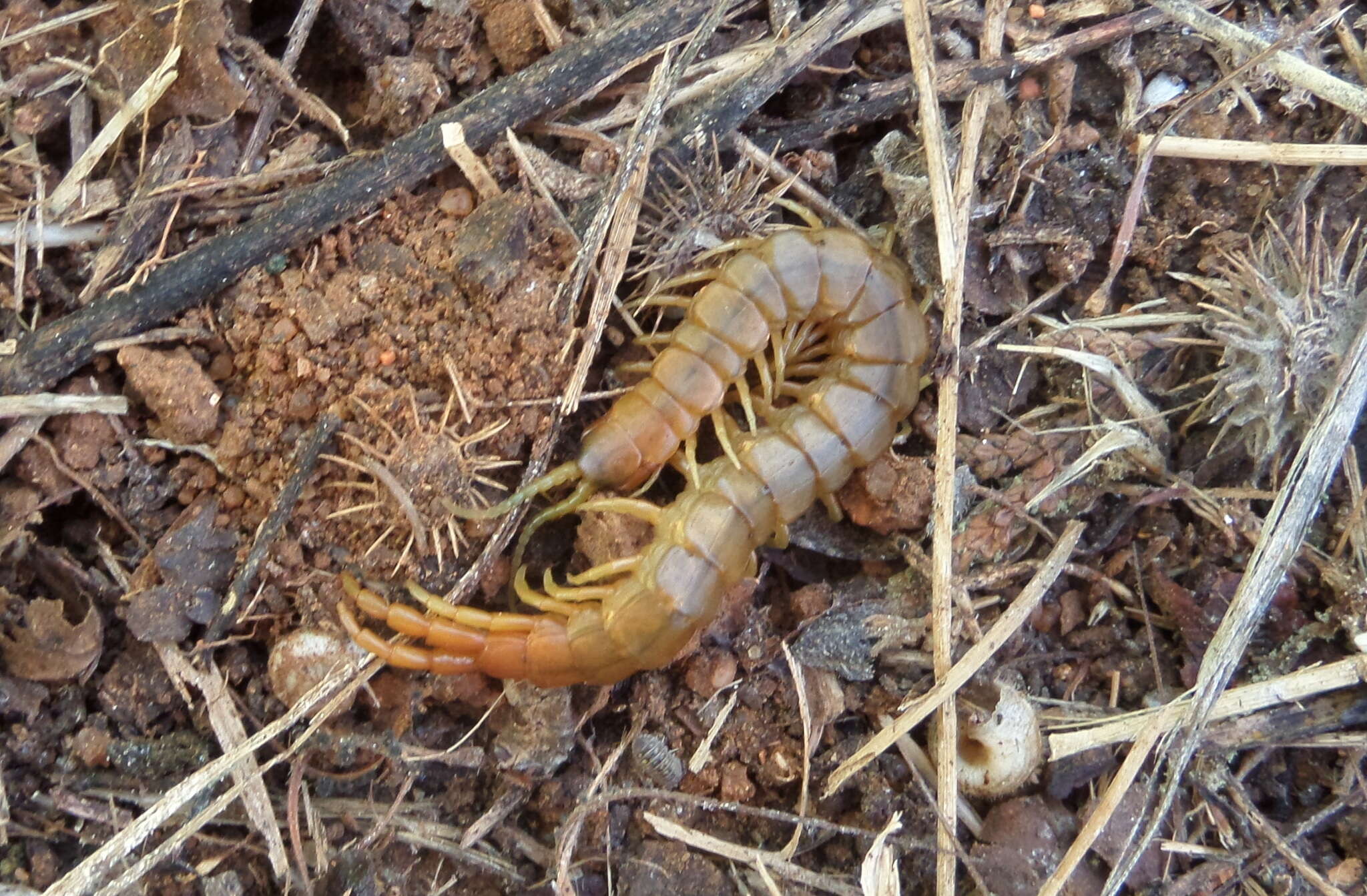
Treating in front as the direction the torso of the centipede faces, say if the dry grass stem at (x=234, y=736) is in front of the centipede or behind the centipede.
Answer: in front

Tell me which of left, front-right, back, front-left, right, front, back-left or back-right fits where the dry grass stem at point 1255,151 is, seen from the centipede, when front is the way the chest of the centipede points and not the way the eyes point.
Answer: back-left

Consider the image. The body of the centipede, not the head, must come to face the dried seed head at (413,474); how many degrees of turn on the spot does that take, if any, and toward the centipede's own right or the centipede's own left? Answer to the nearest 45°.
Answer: approximately 45° to the centipede's own right

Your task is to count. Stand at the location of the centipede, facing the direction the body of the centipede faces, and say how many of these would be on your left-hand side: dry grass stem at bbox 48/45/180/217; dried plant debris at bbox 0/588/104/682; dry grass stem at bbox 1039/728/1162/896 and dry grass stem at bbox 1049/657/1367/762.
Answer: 2

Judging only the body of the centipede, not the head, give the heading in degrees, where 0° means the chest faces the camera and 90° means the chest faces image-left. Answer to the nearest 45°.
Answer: approximately 45°

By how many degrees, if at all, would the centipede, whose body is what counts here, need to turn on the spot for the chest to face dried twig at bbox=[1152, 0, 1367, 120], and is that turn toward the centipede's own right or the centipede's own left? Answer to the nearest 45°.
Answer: approximately 135° to the centipede's own left
